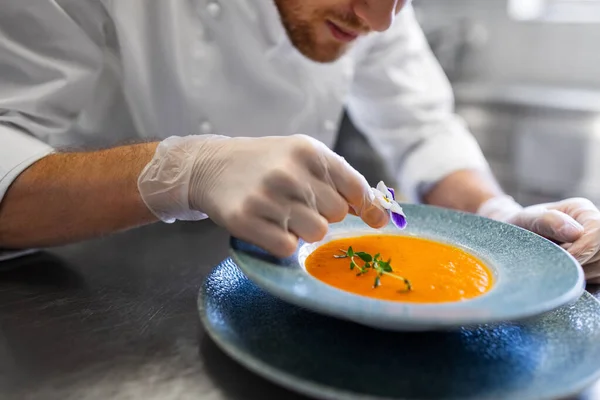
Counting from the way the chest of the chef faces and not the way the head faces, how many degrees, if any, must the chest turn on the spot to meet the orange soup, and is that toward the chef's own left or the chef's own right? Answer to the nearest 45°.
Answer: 0° — they already face it

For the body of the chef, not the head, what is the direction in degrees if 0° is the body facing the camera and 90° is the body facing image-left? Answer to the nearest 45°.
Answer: approximately 315°
